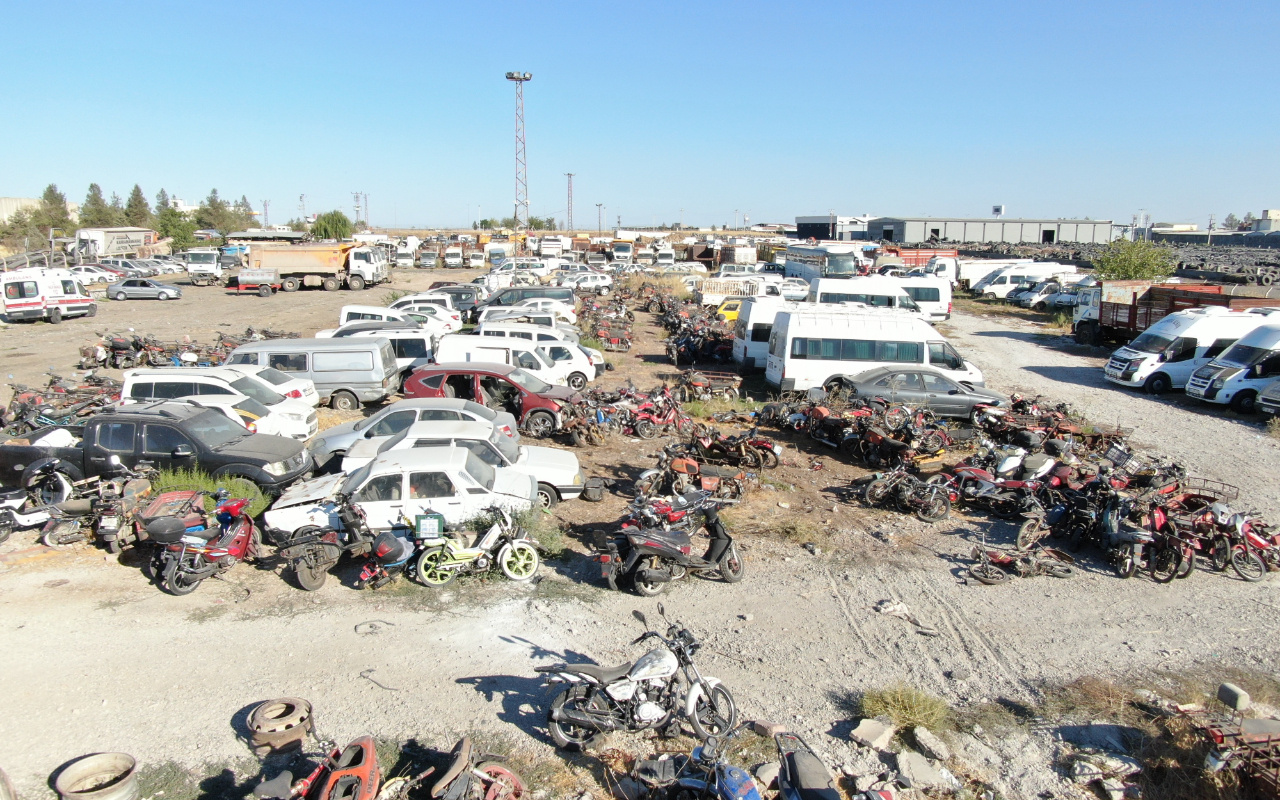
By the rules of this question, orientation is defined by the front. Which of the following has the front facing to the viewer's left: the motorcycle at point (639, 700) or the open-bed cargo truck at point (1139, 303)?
the open-bed cargo truck

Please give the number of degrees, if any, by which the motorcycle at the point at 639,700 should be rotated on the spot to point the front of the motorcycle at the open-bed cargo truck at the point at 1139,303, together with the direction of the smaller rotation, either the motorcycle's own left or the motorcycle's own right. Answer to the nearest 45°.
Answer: approximately 45° to the motorcycle's own left

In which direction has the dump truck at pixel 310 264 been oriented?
to the viewer's right

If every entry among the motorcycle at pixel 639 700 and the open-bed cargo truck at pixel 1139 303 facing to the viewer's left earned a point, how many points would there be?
1

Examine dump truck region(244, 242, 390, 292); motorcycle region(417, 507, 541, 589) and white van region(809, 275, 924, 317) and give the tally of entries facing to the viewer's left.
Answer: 0

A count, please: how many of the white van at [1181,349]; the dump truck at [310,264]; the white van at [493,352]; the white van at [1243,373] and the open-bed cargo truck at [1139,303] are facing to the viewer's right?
2

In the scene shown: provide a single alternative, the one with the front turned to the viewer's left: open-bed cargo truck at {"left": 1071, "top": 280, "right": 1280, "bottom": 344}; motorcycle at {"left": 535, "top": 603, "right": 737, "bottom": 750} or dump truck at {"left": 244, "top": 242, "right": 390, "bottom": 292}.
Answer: open-bed cargo truck at {"left": 1071, "top": 280, "right": 1280, "bottom": 344}

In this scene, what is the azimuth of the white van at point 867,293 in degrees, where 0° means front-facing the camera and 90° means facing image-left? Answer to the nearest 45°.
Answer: approximately 270°

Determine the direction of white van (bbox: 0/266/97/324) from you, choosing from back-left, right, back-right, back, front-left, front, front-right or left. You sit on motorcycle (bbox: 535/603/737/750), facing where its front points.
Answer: back-left

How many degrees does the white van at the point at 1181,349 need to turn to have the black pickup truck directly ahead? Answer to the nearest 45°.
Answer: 0° — it already faces it

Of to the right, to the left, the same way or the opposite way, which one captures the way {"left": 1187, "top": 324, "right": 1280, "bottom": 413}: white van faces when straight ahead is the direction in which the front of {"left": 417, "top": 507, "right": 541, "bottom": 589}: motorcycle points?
the opposite way

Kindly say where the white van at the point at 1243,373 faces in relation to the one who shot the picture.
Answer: facing the viewer and to the left of the viewer

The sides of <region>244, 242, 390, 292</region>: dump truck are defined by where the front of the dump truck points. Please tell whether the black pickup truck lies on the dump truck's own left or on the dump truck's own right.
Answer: on the dump truck's own right

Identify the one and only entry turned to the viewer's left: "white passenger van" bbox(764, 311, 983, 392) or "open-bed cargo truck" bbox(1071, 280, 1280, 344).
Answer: the open-bed cargo truck

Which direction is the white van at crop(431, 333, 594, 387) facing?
to the viewer's right

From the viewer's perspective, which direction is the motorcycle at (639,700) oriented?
to the viewer's right

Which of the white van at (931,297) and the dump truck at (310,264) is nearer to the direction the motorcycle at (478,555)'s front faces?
the white van

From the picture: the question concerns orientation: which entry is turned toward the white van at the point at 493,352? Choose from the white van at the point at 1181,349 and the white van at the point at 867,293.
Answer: the white van at the point at 1181,349
